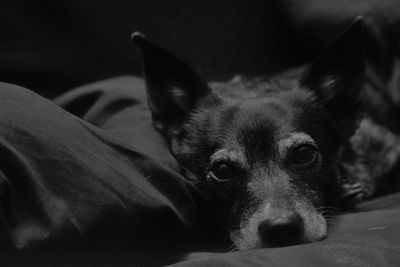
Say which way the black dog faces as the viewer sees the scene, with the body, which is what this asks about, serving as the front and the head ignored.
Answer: toward the camera
